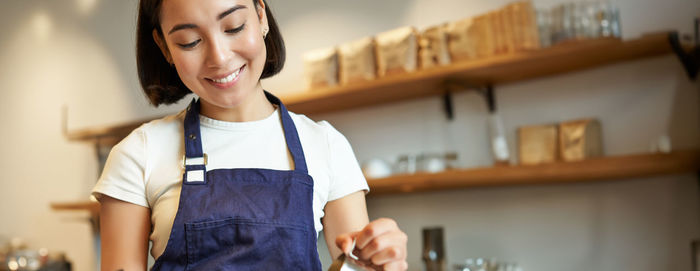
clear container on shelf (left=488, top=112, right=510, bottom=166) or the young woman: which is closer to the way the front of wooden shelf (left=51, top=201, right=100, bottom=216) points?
the young woman

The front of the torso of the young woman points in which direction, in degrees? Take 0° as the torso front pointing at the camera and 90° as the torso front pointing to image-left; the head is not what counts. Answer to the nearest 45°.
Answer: approximately 0°

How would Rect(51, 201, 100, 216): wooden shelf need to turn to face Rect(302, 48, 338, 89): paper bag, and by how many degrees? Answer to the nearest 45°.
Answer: approximately 90° to its left

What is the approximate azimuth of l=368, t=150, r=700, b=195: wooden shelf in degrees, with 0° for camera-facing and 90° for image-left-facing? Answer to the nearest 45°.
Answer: approximately 45°

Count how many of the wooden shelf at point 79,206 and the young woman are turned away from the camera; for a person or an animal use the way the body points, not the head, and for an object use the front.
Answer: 0

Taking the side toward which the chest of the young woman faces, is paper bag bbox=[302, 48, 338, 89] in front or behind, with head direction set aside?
behind

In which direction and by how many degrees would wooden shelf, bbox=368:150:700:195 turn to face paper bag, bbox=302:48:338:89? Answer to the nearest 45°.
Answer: approximately 45° to its right

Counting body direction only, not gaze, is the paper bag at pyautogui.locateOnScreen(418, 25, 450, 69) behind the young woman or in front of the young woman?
behind

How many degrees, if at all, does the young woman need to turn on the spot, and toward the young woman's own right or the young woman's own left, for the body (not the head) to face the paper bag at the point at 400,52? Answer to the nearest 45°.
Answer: approximately 135° to the young woman's own left

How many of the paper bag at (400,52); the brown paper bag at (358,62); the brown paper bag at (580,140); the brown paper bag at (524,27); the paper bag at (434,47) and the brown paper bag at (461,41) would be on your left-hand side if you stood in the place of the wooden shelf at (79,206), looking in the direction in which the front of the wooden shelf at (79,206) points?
6

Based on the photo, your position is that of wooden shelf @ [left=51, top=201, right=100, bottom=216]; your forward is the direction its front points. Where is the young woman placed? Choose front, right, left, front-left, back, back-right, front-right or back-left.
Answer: front-left
